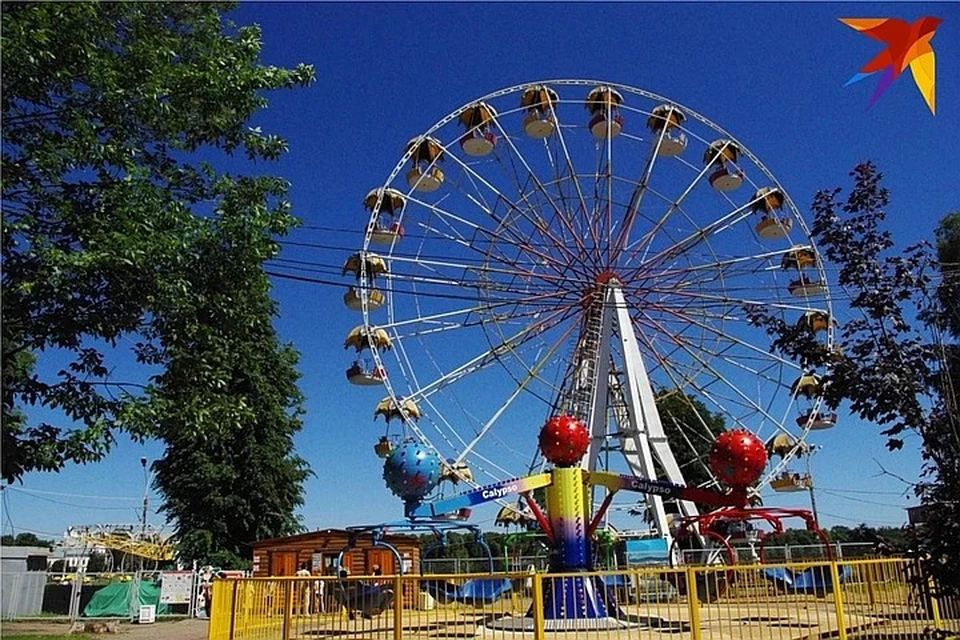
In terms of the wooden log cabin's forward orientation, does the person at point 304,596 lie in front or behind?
in front

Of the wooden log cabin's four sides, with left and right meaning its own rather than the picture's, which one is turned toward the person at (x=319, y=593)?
front

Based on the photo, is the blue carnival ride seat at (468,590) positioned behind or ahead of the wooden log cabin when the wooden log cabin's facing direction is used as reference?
ahead

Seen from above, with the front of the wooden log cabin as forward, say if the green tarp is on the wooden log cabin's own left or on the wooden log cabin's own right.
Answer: on the wooden log cabin's own right

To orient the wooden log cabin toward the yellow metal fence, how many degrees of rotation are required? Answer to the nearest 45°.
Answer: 0° — it already faces it

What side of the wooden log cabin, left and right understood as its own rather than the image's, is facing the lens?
front
